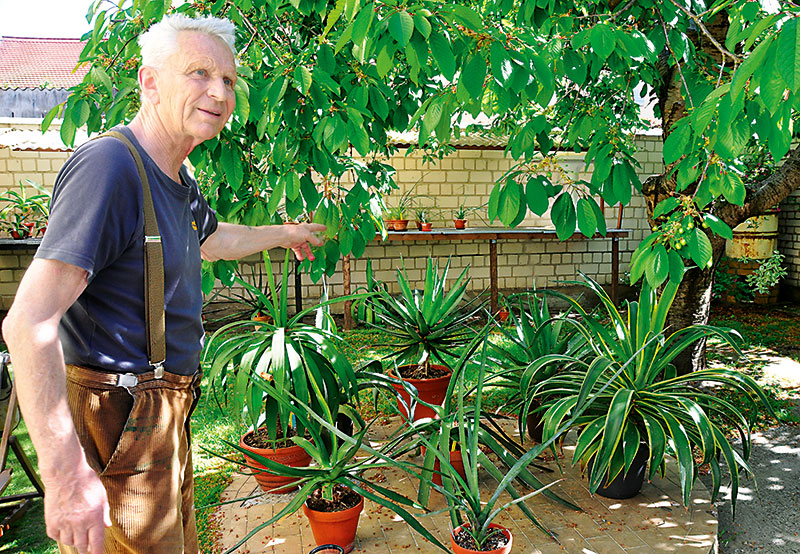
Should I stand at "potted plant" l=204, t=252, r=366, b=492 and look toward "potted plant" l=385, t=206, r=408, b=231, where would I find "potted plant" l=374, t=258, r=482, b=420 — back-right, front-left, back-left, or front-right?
front-right

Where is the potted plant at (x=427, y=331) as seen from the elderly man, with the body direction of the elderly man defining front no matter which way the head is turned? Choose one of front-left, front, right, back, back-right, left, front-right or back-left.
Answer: left

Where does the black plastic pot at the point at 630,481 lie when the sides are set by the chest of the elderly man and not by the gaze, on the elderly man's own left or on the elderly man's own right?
on the elderly man's own left

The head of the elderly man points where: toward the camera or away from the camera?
toward the camera

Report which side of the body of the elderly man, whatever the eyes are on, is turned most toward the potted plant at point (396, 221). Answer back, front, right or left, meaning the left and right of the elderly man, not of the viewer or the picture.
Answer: left

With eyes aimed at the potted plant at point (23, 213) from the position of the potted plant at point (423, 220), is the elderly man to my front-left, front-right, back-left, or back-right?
front-left

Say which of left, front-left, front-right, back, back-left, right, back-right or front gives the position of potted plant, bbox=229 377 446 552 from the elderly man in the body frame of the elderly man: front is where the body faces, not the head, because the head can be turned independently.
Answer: left

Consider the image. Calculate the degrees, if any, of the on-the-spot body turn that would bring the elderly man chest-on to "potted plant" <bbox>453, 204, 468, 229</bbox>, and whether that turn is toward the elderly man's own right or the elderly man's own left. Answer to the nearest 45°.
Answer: approximately 90° to the elderly man's own left

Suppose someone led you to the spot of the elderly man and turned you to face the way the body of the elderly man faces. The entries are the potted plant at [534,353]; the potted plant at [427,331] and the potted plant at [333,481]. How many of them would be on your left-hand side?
3

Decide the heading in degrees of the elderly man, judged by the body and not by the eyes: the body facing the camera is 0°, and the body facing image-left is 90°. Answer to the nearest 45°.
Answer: approximately 315°

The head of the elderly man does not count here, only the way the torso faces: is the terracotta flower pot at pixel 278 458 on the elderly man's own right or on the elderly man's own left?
on the elderly man's own left
